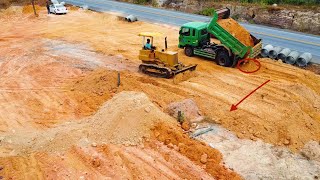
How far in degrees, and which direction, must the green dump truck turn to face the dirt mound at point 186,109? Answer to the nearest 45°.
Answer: approximately 135° to its left

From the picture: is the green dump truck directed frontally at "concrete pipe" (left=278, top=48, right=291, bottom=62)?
no

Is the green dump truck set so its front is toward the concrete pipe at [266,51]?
no

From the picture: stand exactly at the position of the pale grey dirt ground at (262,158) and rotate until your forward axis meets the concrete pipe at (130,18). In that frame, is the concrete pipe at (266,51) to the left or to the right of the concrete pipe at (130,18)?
right

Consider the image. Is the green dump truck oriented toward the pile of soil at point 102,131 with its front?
no

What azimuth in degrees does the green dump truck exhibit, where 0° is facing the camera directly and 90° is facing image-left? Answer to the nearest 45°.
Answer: approximately 135°

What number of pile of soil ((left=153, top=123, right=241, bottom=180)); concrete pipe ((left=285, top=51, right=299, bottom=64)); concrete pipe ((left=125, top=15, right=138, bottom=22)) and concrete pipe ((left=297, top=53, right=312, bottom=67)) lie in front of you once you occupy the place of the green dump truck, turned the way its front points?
1

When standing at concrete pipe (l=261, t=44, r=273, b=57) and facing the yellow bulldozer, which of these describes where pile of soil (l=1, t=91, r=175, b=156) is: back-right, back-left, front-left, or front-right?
front-left

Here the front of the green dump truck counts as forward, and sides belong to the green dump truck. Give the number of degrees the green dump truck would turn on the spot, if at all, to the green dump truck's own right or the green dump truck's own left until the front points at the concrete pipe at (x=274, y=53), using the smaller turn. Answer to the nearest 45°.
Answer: approximately 135° to the green dump truck's own right

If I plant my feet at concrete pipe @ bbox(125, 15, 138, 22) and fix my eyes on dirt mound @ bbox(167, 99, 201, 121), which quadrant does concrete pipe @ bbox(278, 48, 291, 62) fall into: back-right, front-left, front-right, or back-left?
front-left

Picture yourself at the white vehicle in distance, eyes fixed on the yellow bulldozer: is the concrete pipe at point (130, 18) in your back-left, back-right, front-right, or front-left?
front-left

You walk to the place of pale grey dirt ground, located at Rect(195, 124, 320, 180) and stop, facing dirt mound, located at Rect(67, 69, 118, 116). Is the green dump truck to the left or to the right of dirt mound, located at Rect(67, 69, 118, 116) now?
right

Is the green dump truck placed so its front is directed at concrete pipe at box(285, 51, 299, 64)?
no

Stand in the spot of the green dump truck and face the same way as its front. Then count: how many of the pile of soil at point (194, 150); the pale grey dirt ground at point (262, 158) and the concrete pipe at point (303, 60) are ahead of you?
0

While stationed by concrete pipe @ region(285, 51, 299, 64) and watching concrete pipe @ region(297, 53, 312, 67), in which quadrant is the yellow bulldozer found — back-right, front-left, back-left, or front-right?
back-right
